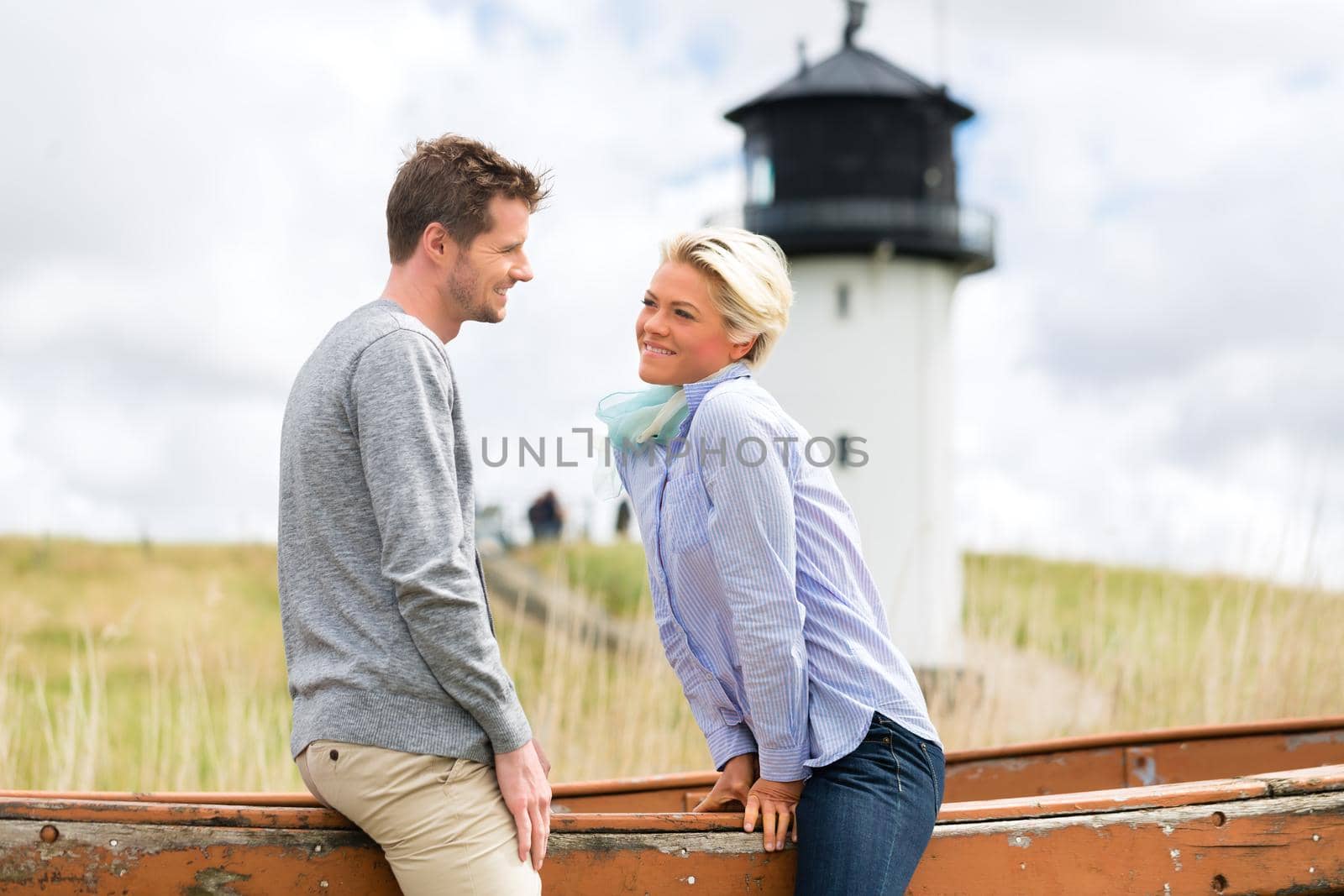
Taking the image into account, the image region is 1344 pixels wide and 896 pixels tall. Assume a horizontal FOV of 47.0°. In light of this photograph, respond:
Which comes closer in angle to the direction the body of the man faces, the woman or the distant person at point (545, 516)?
the woman

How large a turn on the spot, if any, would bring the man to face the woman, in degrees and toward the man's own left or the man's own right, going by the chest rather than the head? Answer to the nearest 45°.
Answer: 0° — they already face them

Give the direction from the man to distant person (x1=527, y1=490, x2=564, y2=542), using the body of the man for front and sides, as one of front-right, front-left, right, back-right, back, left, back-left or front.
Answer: left

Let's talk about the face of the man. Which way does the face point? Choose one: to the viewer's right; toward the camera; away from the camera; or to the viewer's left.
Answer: to the viewer's right

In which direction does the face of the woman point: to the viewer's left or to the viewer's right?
to the viewer's left

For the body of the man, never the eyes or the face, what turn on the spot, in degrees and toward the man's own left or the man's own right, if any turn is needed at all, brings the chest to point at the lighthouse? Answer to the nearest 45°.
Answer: approximately 90° to the man's own left

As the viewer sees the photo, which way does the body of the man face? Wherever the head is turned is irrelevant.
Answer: to the viewer's right
